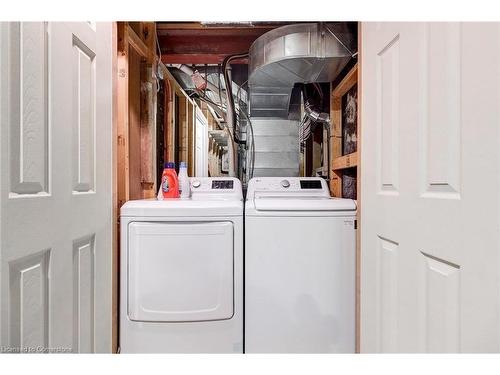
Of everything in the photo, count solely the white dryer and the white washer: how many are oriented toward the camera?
2

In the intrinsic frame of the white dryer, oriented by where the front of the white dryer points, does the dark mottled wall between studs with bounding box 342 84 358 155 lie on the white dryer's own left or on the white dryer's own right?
on the white dryer's own left

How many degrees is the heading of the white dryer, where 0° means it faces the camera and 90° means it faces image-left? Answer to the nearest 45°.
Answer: approximately 0°

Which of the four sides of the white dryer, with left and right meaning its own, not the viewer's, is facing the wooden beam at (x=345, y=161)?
left
